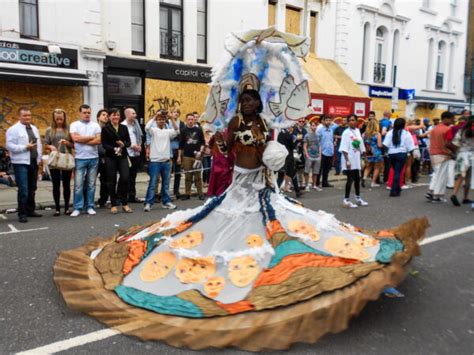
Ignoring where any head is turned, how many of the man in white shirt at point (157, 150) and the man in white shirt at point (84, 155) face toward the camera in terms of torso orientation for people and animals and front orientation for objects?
2

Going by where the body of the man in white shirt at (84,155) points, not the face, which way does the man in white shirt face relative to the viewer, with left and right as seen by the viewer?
facing the viewer

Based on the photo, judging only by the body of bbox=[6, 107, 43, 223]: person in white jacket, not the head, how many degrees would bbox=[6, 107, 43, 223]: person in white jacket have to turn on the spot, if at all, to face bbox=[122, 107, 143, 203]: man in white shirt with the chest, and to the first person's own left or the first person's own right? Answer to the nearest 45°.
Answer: approximately 45° to the first person's own left

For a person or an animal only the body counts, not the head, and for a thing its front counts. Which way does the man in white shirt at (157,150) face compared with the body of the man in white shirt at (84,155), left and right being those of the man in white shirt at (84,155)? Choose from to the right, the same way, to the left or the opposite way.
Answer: the same way

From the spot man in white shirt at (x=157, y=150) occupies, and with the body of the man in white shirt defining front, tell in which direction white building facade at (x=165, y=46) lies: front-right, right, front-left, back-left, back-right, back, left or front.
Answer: back

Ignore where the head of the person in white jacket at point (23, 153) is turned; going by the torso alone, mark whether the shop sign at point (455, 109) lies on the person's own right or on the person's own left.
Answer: on the person's own left

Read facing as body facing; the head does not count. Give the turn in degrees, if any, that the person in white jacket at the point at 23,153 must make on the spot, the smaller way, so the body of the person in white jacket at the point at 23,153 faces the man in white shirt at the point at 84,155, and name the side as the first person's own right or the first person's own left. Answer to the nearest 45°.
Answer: approximately 45° to the first person's own left

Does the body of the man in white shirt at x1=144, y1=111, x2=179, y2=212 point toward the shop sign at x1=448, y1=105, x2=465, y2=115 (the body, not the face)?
no

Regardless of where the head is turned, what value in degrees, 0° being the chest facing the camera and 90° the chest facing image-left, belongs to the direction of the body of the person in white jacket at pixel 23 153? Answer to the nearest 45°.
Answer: approximately 315°

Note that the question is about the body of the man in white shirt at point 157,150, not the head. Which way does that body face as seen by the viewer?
toward the camera

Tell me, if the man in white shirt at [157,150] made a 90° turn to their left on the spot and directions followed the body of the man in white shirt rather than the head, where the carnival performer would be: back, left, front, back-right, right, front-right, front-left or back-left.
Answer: right

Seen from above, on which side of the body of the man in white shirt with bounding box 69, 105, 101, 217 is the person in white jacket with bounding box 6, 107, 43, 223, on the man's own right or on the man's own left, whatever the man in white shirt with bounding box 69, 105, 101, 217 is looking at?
on the man's own right

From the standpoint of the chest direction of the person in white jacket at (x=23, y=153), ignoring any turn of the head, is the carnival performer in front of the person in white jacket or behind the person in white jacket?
in front

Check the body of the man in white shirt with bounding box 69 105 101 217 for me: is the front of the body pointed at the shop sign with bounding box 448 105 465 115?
no

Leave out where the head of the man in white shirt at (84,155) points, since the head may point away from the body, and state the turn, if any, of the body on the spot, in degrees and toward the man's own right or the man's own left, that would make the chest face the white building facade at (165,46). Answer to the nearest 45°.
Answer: approximately 180°

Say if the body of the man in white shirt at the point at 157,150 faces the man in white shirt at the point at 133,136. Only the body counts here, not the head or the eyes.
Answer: no

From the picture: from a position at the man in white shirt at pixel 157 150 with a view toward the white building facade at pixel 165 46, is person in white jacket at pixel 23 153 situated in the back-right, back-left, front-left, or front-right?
back-left
